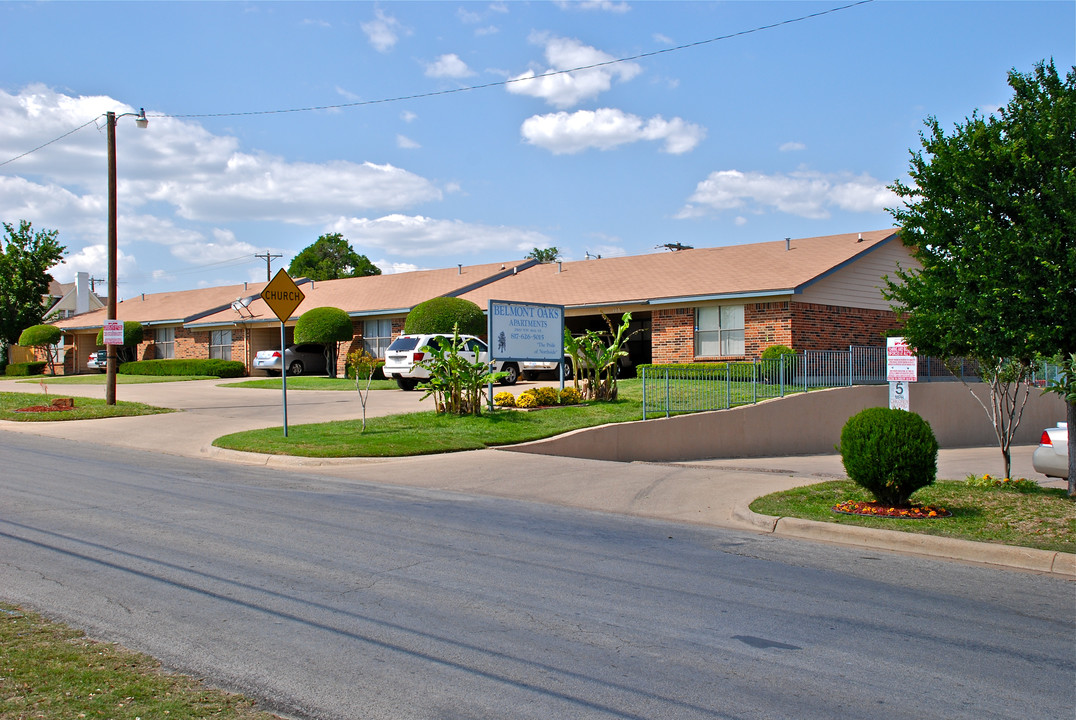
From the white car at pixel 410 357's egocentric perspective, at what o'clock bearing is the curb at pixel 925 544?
The curb is roughly at 4 o'clock from the white car.

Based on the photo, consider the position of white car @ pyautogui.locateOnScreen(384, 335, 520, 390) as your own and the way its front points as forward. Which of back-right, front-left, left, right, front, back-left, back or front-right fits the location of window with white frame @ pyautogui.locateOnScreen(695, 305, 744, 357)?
front-right

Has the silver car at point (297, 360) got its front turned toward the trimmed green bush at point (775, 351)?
no

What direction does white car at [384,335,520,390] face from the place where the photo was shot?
facing away from the viewer and to the right of the viewer

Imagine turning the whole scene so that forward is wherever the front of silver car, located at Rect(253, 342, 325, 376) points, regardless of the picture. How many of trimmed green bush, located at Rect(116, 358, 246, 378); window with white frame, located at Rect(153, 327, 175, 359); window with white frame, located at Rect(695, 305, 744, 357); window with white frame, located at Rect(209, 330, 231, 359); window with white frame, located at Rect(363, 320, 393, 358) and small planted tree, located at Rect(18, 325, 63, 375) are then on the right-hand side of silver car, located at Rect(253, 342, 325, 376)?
2

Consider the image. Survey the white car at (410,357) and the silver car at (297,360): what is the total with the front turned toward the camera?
0

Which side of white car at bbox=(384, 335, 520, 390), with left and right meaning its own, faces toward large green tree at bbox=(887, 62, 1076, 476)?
right

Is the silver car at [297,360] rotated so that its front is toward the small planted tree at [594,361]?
no

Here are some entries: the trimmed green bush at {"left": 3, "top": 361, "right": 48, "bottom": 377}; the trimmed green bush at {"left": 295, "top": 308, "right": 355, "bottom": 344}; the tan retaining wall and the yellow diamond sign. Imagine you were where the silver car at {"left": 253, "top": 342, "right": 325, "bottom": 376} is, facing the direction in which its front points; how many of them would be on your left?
1
